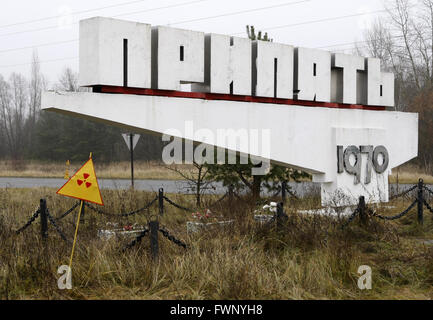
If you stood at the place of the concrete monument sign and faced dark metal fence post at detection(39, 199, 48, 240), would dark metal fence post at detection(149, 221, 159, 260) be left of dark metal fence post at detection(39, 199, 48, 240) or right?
left

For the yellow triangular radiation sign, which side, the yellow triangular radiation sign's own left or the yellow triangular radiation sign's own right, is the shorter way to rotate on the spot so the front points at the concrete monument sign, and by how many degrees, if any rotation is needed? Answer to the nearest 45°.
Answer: approximately 135° to the yellow triangular radiation sign's own left

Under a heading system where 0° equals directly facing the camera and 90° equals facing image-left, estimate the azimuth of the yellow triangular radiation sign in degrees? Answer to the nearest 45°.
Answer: approximately 0°

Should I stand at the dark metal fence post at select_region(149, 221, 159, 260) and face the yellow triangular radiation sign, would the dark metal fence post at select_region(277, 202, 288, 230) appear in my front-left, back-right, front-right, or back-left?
back-right

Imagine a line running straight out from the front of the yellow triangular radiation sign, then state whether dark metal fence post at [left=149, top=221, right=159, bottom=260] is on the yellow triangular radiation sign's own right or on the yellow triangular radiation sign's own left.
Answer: on the yellow triangular radiation sign's own left

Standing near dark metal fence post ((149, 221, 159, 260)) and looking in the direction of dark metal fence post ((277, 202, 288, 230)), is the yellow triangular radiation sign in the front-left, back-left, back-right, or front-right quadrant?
back-left

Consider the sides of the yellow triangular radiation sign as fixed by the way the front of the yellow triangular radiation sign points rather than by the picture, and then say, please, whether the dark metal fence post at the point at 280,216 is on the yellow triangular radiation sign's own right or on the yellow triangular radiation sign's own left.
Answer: on the yellow triangular radiation sign's own left
